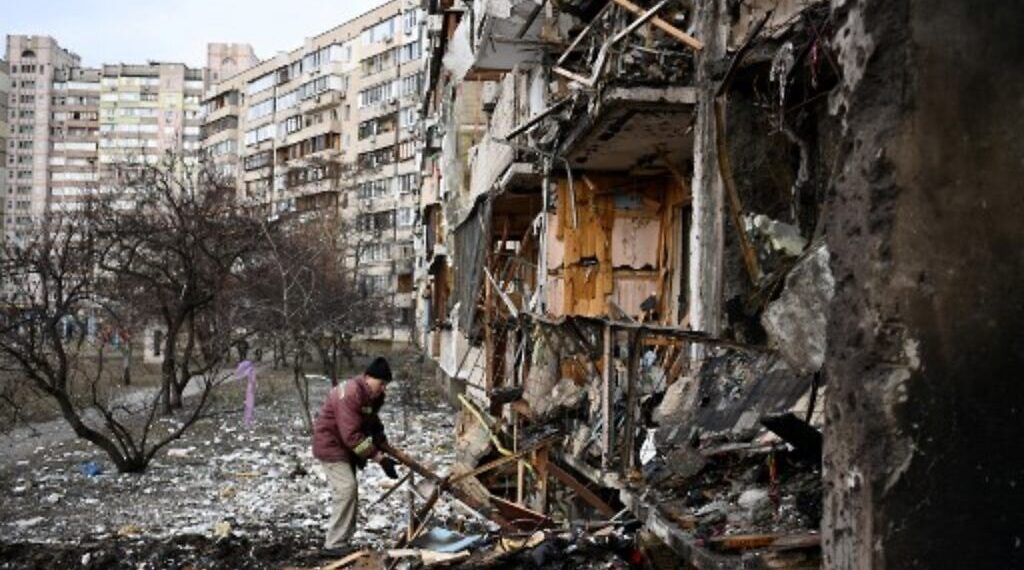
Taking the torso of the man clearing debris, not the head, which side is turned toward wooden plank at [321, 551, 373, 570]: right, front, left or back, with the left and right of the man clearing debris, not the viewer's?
right

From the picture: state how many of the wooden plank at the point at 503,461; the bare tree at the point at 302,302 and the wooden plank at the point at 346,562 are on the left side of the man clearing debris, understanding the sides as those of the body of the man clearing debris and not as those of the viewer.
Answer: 1

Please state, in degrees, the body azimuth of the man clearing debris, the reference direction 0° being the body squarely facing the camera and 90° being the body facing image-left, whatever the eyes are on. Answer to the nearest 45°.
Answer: approximately 270°

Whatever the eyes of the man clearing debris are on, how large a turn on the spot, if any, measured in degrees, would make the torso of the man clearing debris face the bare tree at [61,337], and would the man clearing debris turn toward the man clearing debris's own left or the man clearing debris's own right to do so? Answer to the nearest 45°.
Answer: approximately 135° to the man clearing debris's own left

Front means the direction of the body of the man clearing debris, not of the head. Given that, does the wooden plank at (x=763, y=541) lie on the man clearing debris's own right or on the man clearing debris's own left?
on the man clearing debris's own right

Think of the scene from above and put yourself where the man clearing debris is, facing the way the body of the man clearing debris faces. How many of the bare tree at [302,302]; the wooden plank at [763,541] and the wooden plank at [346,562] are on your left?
1

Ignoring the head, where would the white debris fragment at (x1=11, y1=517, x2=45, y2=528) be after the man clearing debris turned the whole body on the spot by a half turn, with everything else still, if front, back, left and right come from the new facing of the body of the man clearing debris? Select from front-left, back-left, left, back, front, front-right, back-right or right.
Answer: front-right
